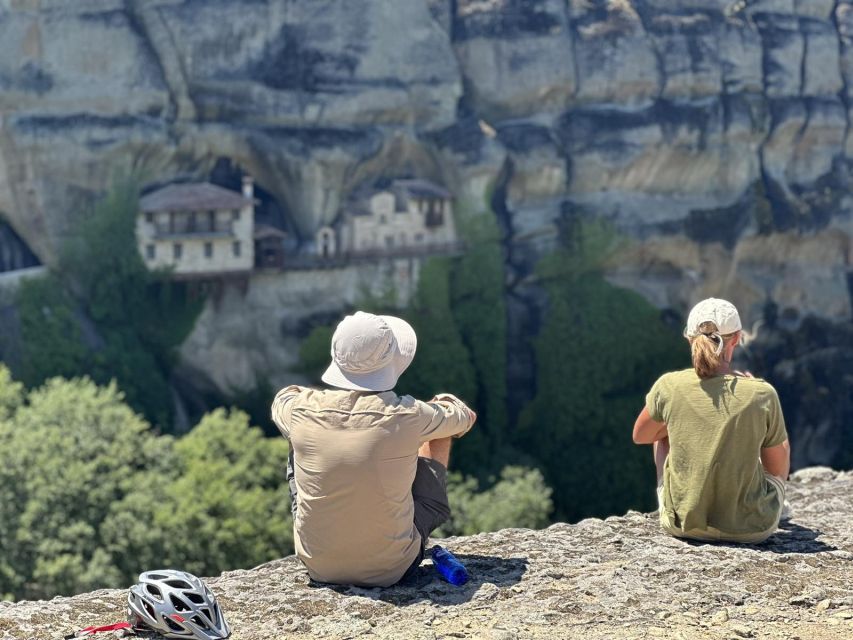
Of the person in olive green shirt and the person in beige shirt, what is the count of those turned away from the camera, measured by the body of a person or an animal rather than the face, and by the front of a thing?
2

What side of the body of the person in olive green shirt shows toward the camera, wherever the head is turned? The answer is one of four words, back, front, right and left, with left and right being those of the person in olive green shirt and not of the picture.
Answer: back

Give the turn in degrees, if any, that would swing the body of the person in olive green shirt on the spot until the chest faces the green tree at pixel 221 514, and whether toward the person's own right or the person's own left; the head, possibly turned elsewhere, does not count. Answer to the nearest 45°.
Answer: approximately 45° to the person's own left

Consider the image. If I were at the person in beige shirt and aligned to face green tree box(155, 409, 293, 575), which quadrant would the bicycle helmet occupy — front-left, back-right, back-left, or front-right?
back-left

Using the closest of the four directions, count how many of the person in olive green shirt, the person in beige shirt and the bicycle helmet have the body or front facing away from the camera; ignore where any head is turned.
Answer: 2

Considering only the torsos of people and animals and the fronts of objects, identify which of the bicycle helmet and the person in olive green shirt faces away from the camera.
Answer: the person in olive green shirt

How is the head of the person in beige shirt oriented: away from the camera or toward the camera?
away from the camera

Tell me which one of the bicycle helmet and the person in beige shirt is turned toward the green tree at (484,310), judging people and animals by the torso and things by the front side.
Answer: the person in beige shirt

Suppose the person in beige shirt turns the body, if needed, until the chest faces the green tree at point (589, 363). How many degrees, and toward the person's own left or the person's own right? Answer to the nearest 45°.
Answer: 0° — they already face it

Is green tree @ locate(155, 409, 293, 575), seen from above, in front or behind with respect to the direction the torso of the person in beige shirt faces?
in front

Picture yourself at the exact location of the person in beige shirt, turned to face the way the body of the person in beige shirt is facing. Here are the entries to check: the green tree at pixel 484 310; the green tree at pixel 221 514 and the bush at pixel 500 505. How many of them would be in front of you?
3

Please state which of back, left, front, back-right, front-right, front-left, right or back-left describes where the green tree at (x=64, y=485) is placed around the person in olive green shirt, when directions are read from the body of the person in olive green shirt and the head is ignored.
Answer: front-left

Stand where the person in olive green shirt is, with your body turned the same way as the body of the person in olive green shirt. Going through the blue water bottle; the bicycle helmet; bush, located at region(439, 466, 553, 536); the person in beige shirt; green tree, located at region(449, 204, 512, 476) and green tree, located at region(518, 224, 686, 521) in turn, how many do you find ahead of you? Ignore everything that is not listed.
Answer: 3

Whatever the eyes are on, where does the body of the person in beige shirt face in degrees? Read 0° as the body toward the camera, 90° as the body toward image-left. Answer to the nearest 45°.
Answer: approximately 180°
